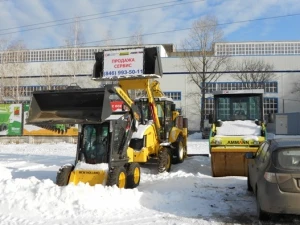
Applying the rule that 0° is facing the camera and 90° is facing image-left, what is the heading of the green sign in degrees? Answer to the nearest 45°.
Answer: approximately 0°

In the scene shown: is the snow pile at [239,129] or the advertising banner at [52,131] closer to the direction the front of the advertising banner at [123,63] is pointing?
the snow pile

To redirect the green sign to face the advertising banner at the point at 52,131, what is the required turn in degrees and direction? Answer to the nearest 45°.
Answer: approximately 45° to its left

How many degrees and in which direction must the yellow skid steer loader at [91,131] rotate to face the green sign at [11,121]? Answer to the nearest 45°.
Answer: approximately 135° to its right

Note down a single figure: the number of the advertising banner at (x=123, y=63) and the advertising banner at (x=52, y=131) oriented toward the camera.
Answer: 2

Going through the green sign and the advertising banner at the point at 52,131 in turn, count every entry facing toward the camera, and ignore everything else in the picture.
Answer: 2
